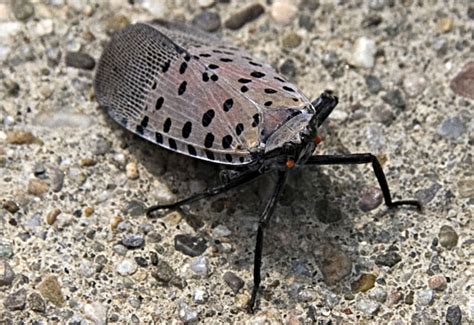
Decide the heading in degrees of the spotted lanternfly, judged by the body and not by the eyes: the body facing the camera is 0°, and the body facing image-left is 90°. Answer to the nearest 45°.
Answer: approximately 315°

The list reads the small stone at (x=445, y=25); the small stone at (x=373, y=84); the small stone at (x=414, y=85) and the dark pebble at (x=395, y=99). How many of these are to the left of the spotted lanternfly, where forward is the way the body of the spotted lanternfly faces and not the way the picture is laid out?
4

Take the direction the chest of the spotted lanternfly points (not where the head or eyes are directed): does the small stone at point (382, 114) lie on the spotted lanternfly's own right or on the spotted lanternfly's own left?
on the spotted lanternfly's own left

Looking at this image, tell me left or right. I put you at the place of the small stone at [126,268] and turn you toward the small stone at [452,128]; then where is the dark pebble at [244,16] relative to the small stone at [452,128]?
left

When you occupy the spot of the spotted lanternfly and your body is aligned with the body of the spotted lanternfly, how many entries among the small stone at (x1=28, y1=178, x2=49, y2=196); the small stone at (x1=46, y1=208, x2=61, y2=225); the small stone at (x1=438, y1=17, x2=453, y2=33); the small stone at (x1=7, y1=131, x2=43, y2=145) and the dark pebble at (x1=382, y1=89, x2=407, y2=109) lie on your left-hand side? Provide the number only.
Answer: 2

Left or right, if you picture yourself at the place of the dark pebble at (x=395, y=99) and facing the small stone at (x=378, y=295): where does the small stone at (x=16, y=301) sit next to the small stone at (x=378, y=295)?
right

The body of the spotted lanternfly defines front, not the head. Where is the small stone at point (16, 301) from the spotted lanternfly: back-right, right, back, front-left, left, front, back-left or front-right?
right

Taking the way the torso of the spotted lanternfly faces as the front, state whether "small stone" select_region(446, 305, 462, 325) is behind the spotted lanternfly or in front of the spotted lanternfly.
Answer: in front

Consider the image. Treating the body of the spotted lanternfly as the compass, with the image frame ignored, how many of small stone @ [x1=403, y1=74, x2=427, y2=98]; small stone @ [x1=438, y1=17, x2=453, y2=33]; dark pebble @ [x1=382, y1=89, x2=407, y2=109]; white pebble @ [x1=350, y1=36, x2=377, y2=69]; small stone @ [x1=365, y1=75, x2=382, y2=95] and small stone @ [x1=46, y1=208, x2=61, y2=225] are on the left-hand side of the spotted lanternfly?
5

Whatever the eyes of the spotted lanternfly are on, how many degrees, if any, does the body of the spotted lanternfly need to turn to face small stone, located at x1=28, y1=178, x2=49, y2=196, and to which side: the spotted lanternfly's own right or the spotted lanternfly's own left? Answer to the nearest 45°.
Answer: approximately 135° to the spotted lanternfly's own right
